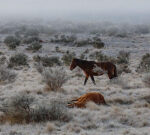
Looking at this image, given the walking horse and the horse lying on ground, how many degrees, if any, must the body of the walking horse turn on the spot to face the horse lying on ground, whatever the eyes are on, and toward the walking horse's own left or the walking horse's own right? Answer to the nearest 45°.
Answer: approximately 90° to the walking horse's own left

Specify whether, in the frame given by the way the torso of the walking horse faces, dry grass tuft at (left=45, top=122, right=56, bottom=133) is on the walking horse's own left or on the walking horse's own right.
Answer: on the walking horse's own left

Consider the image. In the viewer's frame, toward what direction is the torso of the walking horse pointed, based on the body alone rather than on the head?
to the viewer's left

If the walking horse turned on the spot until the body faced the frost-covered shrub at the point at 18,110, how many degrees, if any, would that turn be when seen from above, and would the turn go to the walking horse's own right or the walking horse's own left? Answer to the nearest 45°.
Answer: approximately 90° to the walking horse's own left

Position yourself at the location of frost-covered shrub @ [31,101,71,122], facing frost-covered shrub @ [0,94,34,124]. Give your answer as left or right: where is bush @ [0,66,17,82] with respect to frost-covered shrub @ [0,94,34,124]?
right

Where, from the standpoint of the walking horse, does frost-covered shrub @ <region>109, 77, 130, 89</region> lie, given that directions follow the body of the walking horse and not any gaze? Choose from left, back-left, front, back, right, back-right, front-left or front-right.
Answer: back

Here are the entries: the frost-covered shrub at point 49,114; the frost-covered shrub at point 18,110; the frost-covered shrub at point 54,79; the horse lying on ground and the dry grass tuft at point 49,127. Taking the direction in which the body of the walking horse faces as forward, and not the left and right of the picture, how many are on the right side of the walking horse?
0

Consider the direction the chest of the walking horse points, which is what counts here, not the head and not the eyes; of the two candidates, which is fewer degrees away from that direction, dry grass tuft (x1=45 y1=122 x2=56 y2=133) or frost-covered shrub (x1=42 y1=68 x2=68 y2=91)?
the frost-covered shrub

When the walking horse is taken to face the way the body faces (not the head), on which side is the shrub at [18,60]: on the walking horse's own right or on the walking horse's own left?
on the walking horse's own right

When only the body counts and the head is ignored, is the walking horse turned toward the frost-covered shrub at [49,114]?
no

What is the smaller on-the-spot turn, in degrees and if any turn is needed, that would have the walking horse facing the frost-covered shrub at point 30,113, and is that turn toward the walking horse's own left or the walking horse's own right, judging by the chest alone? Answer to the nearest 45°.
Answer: approximately 90° to the walking horse's own left

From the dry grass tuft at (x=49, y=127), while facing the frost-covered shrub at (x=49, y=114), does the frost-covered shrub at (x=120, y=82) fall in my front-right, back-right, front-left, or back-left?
front-right

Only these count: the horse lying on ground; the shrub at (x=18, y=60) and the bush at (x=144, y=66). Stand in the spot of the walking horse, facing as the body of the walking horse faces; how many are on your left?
1

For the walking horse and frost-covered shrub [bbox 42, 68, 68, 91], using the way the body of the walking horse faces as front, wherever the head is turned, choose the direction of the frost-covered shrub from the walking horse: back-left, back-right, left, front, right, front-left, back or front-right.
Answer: front-left

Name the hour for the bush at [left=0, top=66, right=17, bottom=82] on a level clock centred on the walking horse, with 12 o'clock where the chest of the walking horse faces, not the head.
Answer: The bush is roughly at 12 o'clock from the walking horse.

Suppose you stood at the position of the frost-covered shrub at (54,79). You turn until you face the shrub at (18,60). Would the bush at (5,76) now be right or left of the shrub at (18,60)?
left

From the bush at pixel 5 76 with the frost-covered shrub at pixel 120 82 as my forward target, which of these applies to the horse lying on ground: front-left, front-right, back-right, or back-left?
front-right

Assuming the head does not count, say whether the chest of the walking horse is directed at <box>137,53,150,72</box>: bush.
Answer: no
